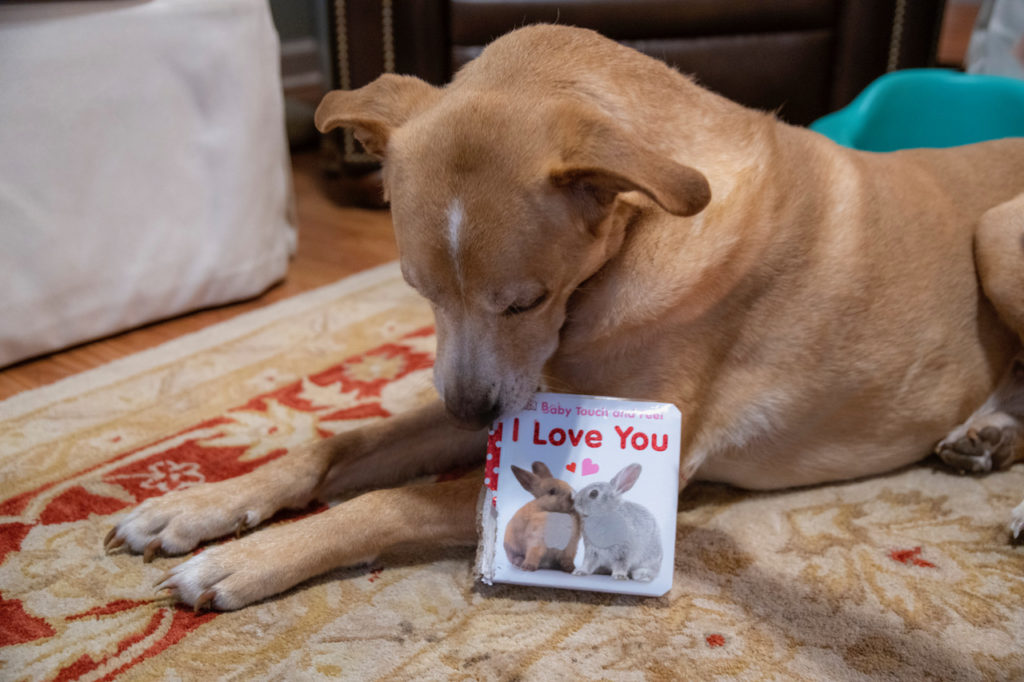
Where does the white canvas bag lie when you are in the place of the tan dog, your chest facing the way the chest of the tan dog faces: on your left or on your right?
on your right

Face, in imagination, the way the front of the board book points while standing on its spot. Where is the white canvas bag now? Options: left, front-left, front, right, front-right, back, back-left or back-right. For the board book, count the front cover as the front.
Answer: back-right

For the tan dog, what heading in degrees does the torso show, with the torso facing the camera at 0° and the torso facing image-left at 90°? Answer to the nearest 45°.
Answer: approximately 45°

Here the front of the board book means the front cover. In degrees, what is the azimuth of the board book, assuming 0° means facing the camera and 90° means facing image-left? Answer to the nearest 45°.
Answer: approximately 0°

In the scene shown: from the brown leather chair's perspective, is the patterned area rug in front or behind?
in front

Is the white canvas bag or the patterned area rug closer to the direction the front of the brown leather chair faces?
the patterned area rug

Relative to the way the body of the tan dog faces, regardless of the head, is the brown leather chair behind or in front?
behind

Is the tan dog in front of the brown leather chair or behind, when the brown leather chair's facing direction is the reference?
in front

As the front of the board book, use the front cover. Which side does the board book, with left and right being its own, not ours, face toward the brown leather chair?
back
